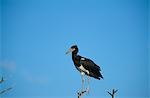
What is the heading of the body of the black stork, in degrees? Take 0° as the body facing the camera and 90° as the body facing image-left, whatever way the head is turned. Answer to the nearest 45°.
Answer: approximately 90°
